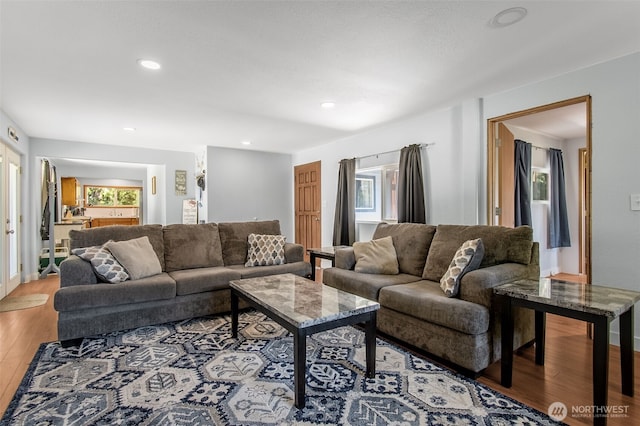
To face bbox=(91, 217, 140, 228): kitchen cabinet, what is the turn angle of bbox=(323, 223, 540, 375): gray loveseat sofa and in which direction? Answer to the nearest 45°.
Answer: approximately 90° to its right

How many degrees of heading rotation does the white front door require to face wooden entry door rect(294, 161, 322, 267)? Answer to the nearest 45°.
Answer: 0° — it already faces it

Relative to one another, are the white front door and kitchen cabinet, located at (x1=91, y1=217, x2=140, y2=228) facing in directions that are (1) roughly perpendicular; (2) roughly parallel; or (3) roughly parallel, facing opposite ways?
roughly perpendicular

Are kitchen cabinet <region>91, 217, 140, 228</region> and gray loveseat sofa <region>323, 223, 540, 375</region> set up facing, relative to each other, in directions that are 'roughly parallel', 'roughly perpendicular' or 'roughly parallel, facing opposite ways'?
roughly perpendicular

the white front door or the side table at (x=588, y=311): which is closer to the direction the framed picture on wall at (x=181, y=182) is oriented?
the side table

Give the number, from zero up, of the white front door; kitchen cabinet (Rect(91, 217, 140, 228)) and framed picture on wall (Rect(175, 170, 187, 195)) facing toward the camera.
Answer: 2

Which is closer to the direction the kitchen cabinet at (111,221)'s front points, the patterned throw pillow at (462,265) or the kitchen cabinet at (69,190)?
the patterned throw pillow

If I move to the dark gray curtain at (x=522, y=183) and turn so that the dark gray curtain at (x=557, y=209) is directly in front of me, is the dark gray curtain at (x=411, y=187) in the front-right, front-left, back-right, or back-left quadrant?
back-left

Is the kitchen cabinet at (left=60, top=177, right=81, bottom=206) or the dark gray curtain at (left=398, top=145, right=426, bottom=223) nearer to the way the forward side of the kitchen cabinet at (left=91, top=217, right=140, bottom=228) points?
the dark gray curtain

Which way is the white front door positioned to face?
to the viewer's right

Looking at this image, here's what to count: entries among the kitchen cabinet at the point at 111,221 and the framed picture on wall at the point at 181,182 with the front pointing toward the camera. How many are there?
2

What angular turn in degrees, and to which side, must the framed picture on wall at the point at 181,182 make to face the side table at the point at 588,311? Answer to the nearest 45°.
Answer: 0° — it already faces it

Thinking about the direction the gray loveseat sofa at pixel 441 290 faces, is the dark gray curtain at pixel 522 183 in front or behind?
behind
